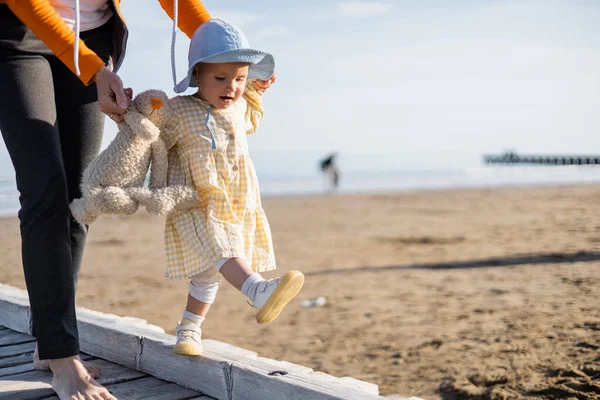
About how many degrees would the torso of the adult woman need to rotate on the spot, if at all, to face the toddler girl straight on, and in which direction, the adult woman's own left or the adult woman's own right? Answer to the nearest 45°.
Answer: approximately 45° to the adult woman's own left

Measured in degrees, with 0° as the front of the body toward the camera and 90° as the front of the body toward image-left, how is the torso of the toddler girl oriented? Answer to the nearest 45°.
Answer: approximately 315°

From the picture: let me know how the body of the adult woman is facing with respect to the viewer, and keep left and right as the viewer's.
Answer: facing the viewer and to the right of the viewer

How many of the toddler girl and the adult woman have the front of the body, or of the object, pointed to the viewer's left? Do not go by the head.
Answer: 0

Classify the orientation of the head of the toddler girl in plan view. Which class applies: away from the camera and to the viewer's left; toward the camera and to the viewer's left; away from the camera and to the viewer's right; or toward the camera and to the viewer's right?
toward the camera and to the viewer's right

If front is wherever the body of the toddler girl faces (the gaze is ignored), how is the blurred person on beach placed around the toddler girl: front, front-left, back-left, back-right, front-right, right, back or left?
back-left
